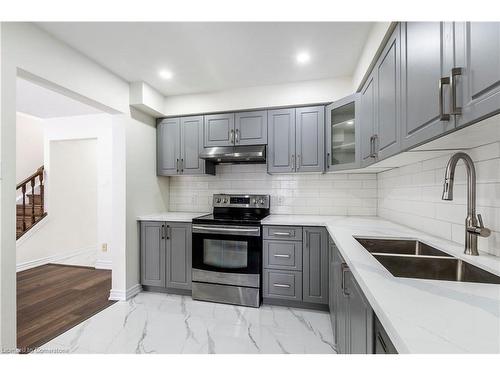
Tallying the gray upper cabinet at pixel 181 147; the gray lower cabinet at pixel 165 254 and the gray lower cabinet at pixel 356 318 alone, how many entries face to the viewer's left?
1

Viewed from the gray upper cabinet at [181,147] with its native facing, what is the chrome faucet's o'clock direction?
The chrome faucet is roughly at 11 o'clock from the gray upper cabinet.

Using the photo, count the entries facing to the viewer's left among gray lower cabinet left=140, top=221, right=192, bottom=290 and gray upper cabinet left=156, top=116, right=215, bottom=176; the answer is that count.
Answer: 0

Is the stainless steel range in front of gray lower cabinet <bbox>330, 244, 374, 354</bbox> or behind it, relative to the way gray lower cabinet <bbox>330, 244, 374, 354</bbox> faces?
in front

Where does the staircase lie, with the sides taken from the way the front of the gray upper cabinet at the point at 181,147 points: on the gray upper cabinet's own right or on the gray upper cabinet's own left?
on the gray upper cabinet's own right

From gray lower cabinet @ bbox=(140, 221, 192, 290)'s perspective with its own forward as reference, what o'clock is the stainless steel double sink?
The stainless steel double sink is roughly at 11 o'clock from the gray lower cabinet.

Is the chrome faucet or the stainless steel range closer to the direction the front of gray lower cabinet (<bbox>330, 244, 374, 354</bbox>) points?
the stainless steel range

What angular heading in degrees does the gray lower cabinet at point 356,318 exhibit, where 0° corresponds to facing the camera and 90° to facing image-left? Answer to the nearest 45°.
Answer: approximately 90°

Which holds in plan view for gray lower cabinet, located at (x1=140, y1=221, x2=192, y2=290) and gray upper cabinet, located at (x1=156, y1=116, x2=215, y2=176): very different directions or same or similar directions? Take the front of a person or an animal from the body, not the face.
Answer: same or similar directions

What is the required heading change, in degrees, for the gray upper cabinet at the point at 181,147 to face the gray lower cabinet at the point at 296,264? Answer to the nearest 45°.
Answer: approximately 45° to its left

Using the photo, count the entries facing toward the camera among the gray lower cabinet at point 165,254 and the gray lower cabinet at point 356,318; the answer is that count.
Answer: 1

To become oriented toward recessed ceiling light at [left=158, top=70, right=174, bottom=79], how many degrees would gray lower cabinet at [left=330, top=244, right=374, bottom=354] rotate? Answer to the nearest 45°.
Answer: approximately 45° to its right

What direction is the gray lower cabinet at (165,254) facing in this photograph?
toward the camera
